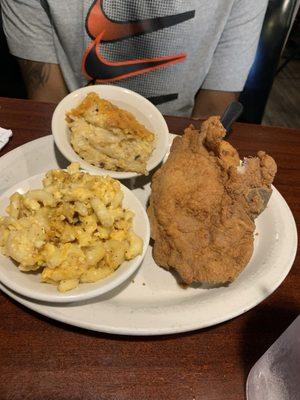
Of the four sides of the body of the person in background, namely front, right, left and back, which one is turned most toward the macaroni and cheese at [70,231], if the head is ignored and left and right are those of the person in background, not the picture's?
front

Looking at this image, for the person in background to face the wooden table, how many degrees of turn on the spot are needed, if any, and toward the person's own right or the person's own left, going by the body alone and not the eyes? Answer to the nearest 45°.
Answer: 0° — they already face it

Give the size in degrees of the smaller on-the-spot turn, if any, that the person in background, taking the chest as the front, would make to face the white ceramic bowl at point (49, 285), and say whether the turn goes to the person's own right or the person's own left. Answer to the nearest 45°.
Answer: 0° — they already face it

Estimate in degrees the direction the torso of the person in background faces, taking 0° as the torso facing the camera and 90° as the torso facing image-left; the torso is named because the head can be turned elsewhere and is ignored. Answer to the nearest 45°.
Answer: approximately 0°

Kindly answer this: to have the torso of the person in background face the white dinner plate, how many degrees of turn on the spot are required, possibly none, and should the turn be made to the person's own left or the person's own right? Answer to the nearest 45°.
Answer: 0° — they already face it

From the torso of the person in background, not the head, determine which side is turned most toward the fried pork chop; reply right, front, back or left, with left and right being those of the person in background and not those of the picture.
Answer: front
